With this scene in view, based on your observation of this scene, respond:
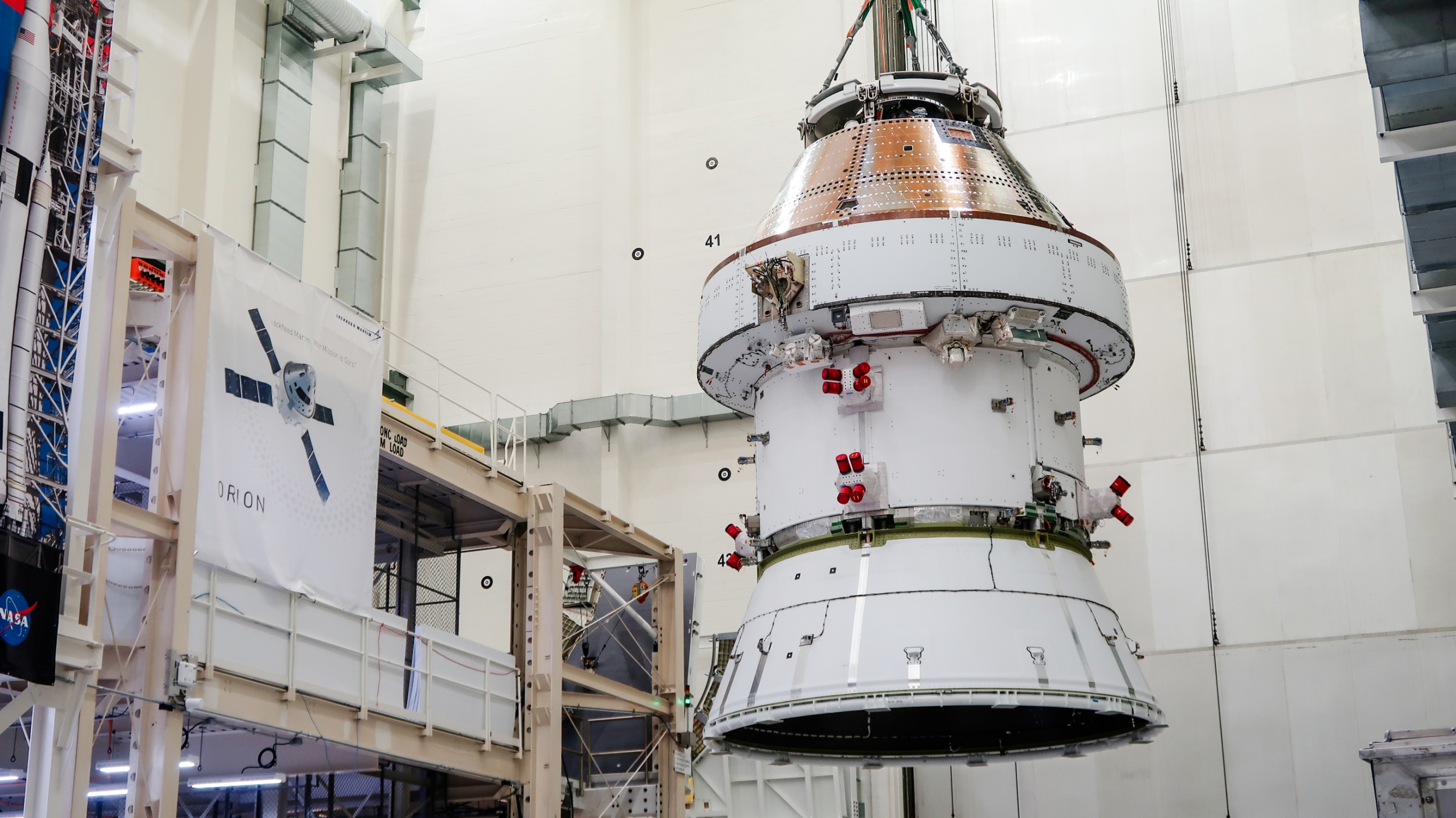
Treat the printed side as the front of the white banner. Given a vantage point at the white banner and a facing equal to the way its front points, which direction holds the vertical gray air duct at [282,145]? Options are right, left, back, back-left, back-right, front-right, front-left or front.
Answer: back-left

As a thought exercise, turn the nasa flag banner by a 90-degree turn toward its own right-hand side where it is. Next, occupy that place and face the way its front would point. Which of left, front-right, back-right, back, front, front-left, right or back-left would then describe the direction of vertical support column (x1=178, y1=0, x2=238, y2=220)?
back-right

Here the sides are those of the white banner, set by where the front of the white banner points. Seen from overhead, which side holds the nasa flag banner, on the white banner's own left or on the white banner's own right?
on the white banner's own right

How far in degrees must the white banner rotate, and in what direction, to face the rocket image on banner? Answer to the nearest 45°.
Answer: approximately 90° to its right

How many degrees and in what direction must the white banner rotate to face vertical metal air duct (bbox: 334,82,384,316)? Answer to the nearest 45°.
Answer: approximately 135° to its left

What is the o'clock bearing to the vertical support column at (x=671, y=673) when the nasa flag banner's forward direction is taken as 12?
The vertical support column is roughly at 9 o'clock from the nasa flag banner.

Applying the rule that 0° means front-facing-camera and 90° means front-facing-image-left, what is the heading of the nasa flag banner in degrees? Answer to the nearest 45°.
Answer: approximately 315°

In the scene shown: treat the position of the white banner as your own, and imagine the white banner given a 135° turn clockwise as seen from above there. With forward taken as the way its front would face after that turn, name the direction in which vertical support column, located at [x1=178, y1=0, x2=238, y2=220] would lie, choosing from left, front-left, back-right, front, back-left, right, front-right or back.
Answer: right

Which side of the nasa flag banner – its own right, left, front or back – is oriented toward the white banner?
left

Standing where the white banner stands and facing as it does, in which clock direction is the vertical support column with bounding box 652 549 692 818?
The vertical support column is roughly at 9 o'clock from the white banner.

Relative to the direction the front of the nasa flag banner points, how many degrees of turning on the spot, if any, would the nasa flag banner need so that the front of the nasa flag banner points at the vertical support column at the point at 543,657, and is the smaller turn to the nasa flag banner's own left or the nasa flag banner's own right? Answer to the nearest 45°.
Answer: approximately 90° to the nasa flag banner's own left
